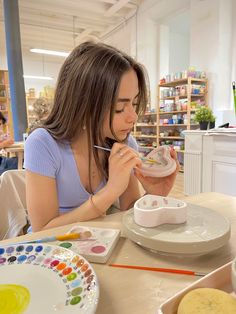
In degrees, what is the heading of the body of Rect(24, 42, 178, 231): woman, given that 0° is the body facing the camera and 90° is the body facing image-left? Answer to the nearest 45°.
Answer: approximately 315°

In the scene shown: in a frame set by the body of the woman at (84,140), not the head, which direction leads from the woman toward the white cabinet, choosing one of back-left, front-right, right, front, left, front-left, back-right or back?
left

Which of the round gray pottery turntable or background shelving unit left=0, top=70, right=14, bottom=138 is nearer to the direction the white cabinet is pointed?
the round gray pottery turntable

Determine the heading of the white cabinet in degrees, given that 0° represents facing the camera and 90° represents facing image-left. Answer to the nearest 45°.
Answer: approximately 315°

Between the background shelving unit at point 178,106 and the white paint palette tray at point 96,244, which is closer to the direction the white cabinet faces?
the white paint palette tray

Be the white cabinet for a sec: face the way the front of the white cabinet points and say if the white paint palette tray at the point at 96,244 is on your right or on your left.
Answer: on your right

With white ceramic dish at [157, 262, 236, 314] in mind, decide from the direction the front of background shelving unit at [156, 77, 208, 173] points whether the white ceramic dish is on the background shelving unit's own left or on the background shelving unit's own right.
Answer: on the background shelving unit's own left

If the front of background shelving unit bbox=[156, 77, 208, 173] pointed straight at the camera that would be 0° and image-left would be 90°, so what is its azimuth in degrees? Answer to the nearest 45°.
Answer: approximately 45°

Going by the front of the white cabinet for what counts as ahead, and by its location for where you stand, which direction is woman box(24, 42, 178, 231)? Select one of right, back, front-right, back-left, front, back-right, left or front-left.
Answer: front-right

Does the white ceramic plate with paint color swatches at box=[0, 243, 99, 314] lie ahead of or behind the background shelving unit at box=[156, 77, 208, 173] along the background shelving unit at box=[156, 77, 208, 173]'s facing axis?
ahead
